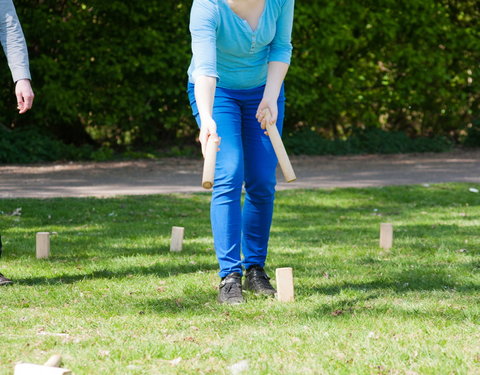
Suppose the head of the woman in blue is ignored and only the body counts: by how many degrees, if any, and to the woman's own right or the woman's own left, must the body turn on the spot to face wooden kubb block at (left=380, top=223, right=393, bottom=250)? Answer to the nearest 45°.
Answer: approximately 135° to the woman's own left

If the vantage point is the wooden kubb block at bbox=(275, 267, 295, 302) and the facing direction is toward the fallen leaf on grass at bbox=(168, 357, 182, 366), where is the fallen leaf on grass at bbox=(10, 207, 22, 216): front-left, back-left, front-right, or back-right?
back-right

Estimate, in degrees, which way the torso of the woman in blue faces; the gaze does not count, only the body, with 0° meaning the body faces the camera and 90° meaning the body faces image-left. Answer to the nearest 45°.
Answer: approximately 0°

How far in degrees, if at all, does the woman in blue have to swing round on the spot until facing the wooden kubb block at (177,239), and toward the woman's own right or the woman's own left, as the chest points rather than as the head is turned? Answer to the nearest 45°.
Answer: approximately 180°
